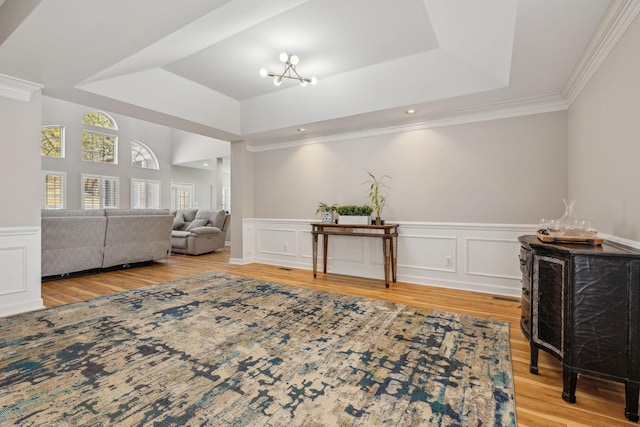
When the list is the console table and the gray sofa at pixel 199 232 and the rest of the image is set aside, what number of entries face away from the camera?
0

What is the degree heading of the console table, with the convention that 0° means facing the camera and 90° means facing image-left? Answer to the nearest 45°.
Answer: approximately 45°

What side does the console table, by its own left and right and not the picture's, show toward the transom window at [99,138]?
right

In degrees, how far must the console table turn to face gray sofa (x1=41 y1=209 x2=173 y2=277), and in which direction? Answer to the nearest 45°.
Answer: approximately 45° to its right

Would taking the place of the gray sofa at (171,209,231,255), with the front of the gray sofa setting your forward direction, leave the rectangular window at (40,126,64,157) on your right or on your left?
on your right

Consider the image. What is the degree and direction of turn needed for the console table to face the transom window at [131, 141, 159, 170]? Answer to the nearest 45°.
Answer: approximately 90° to its right

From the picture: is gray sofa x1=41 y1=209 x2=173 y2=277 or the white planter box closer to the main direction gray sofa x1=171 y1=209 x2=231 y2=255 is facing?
the gray sofa

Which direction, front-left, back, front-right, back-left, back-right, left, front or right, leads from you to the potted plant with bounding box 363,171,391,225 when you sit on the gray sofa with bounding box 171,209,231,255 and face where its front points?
left

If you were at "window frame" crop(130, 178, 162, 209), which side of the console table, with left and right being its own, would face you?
right
